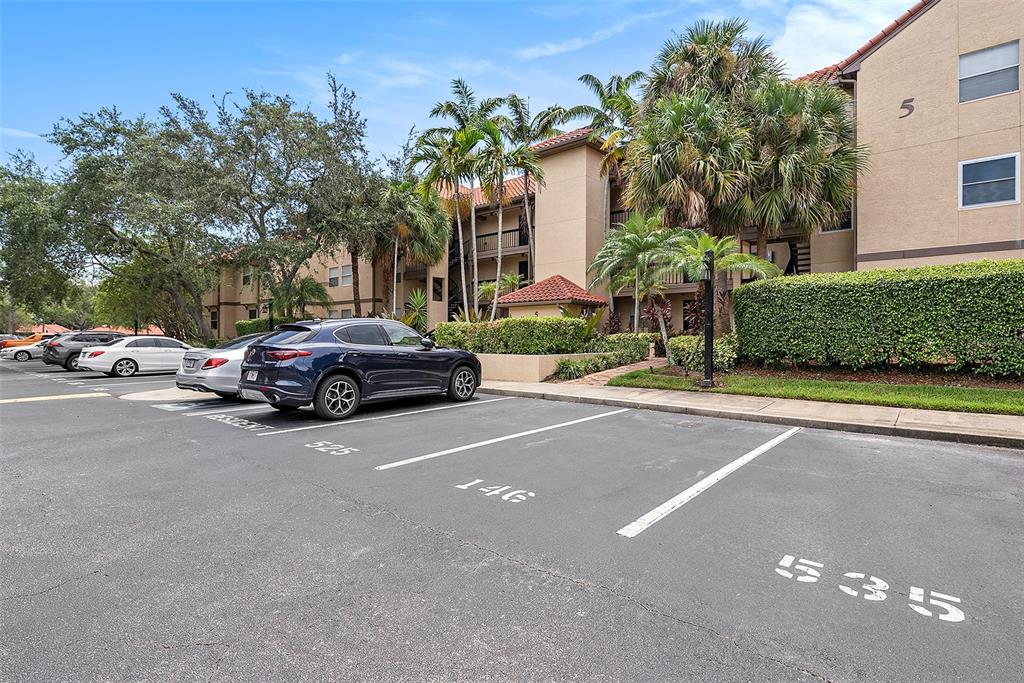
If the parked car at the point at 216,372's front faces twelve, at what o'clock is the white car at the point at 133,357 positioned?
The white car is roughly at 10 o'clock from the parked car.

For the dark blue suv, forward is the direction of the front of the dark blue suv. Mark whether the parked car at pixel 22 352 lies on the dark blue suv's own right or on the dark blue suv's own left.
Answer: on the dark blue suv's own left

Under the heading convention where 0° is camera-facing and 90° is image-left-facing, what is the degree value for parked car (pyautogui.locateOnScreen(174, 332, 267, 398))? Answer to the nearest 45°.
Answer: approximately 225°

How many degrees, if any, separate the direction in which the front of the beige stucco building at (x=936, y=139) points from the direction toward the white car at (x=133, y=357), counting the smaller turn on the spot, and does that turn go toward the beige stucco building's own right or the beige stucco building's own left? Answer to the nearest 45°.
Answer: approximately 45° to the beige stucco building's own right

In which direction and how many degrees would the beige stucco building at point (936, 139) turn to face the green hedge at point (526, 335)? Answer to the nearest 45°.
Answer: approximately 45° to its right

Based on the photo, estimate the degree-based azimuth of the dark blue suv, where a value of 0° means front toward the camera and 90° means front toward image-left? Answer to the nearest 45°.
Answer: approximately 225°
